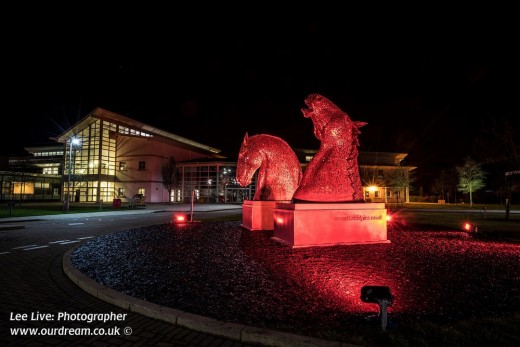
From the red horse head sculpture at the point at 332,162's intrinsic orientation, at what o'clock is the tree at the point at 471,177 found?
The tree is roughly at 4 o'clock from the red horse head sculpture.

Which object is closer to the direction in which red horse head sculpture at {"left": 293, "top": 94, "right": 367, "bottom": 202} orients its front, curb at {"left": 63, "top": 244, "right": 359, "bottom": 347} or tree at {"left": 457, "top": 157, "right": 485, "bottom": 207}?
the curb

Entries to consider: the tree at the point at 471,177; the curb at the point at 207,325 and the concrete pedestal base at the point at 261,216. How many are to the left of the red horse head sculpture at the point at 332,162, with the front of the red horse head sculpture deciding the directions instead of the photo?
1

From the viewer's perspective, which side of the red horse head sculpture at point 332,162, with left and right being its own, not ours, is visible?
left

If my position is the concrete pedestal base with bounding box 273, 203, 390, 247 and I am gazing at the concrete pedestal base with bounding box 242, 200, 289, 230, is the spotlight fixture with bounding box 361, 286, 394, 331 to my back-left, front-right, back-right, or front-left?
back-left

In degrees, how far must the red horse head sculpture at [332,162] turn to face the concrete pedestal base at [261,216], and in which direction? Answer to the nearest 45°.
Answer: approximately 45° to its right

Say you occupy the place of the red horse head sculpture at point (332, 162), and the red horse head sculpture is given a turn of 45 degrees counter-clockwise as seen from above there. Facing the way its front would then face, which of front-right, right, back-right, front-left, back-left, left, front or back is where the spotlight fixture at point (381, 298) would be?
front-left

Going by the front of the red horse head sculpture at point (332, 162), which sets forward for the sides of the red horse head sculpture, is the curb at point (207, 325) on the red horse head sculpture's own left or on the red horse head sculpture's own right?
on the red horse head sculpture's own left
